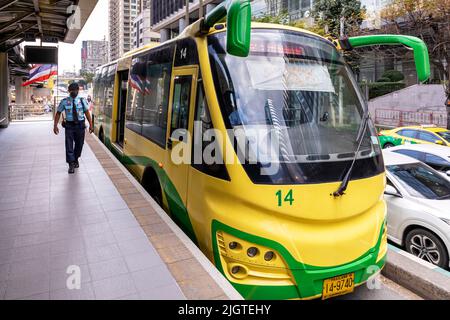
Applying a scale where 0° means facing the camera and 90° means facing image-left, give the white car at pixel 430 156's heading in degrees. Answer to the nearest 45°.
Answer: approximately 315°

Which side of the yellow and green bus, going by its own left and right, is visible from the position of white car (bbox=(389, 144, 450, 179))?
left

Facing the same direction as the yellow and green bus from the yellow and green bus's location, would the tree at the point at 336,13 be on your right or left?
on your left

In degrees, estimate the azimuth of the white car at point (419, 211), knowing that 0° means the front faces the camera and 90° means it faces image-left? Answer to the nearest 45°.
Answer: approximately 315°

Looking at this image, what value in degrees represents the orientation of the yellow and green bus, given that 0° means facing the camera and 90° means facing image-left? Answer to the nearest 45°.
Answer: approximately 315°
